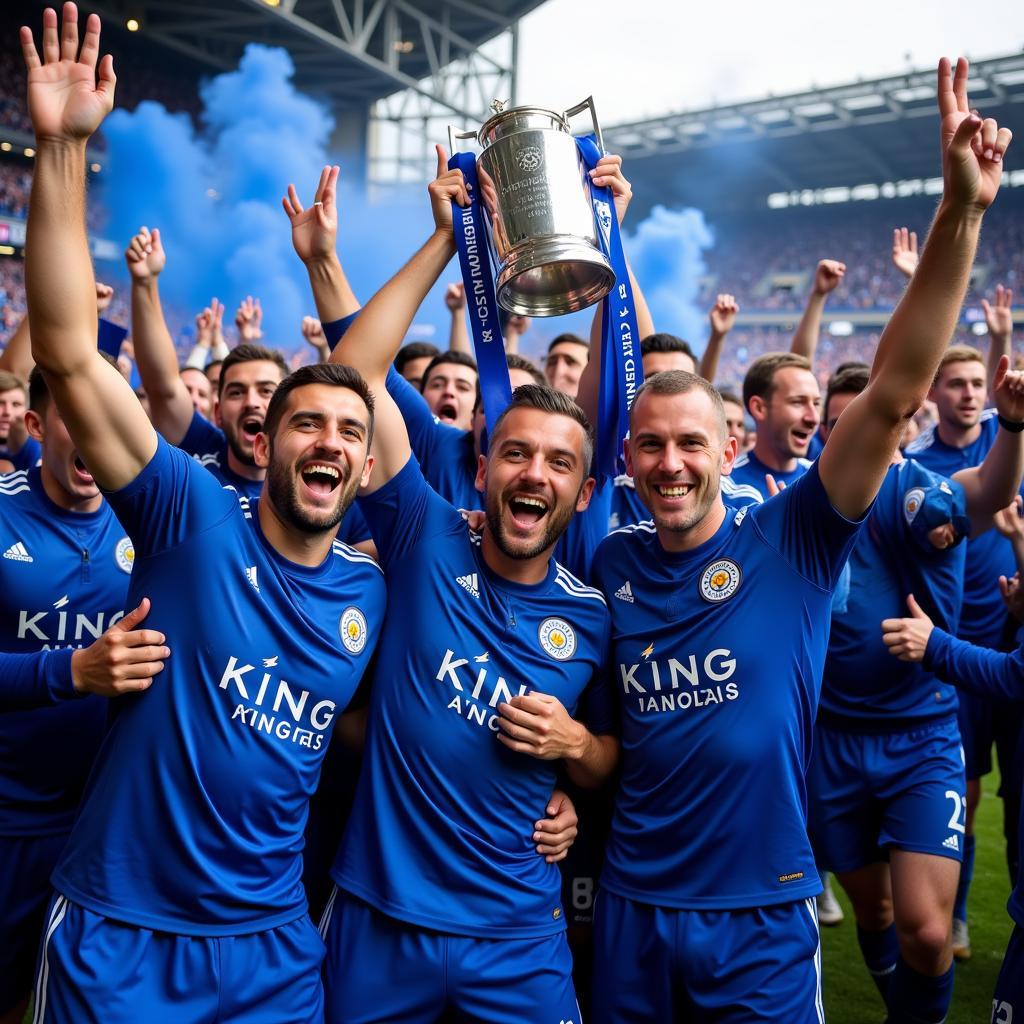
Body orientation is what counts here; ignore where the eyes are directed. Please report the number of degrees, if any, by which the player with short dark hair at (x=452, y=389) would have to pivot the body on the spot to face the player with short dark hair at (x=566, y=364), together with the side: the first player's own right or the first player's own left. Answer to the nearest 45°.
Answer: approximately 135° to the first player's own left

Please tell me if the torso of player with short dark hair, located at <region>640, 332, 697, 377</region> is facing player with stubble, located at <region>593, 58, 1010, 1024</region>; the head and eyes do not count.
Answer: yes

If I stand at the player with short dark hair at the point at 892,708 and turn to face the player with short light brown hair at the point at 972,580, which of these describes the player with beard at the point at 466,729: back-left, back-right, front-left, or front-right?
back-left

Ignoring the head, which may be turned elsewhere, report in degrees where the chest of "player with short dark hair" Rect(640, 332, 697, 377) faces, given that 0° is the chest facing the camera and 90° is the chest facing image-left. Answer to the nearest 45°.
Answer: approximately 0°
